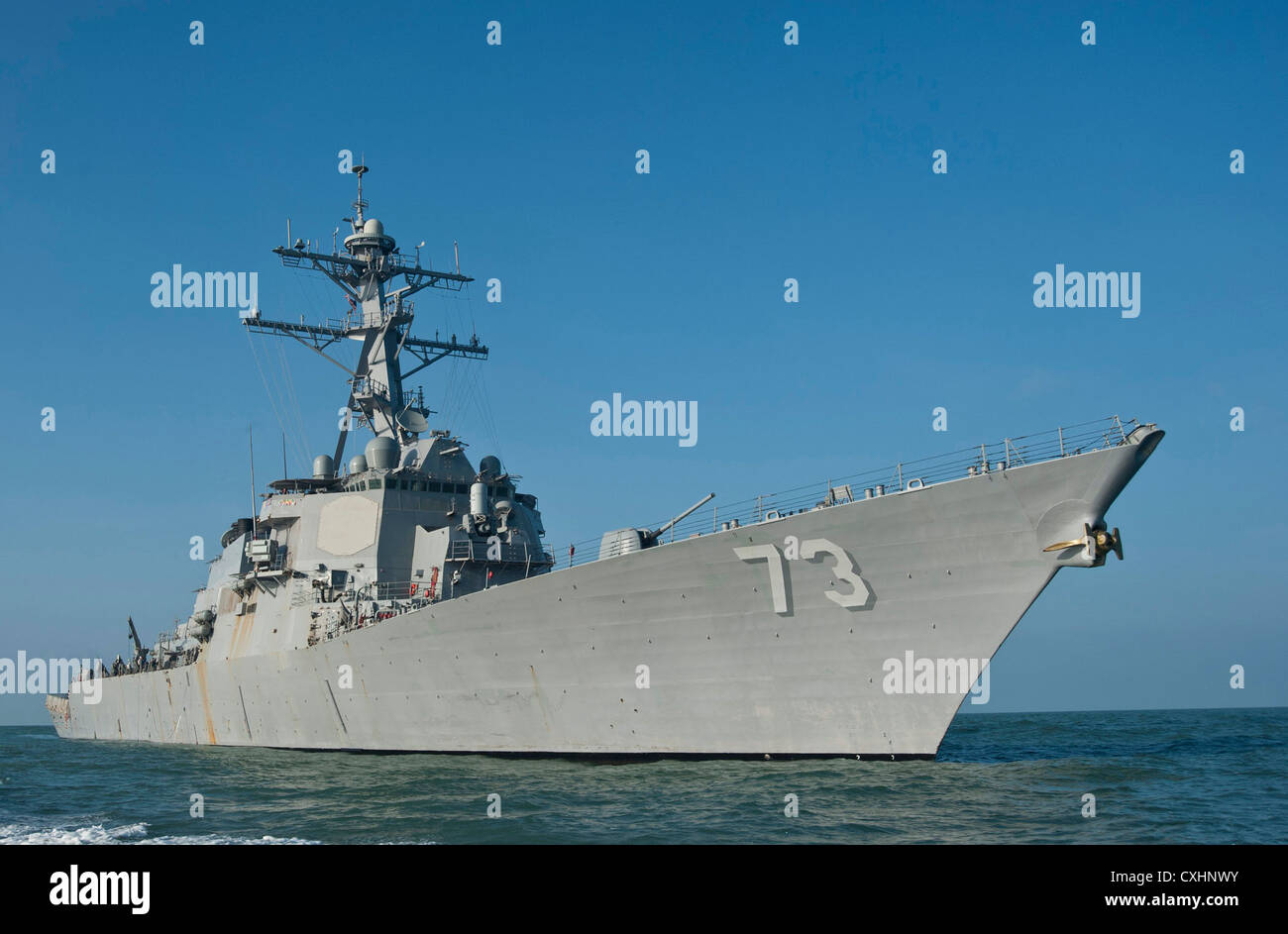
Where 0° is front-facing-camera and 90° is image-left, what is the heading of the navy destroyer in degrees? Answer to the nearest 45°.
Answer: approximately 315°
